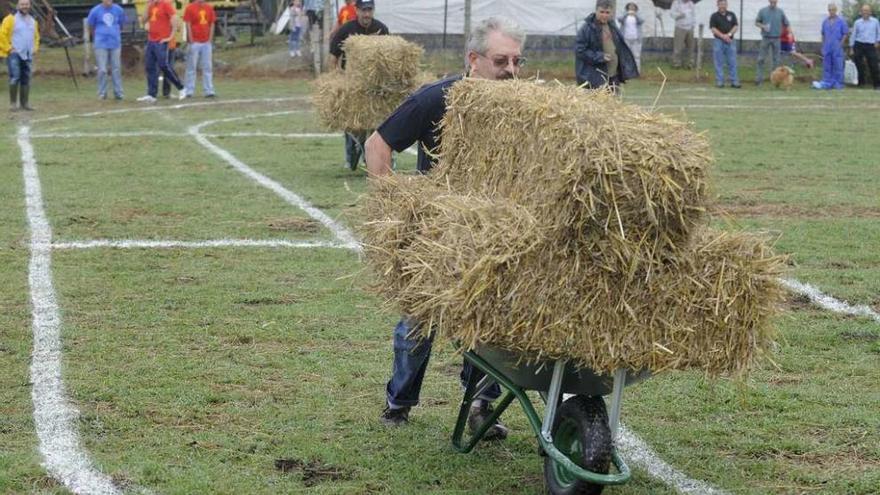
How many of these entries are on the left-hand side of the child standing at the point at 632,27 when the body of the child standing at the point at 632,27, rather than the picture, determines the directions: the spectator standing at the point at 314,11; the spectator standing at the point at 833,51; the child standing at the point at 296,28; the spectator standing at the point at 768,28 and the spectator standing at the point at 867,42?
3

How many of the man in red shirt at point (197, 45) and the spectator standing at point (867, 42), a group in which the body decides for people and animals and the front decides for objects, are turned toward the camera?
2

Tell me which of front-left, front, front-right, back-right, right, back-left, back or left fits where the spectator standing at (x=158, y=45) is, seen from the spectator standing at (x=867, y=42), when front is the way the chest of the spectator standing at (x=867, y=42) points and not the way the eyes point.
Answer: front-right

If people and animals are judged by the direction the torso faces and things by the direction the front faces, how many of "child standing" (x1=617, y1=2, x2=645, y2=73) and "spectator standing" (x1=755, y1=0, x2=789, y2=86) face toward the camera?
2

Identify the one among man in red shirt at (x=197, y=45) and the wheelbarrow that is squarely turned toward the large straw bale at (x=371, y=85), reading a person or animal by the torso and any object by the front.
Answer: the man in red shirt

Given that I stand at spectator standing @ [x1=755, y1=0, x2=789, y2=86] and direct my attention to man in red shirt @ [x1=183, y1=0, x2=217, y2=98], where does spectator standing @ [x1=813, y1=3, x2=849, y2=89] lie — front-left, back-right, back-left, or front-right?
back-left

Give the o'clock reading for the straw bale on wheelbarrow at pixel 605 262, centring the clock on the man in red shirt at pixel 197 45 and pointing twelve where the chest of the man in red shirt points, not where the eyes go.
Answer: The straw bale on wheelbarrow is roughly at 12 o'clock from the man in red shirt.

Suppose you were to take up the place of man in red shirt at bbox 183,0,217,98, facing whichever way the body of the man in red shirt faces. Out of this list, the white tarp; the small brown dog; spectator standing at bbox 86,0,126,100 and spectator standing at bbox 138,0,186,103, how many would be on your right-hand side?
2

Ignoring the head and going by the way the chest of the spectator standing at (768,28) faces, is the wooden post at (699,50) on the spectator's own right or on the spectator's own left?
on the spectator's own right

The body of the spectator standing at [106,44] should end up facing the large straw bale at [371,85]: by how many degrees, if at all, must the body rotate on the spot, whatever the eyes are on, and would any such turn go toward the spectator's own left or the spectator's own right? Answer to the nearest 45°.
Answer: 0° — they already face it

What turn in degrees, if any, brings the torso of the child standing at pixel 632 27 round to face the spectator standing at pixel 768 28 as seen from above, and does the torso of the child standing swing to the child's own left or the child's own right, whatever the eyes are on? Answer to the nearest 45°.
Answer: approximately 90° to the child's own left

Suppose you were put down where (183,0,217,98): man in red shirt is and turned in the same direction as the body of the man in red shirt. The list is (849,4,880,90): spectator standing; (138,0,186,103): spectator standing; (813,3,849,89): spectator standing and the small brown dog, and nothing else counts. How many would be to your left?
3

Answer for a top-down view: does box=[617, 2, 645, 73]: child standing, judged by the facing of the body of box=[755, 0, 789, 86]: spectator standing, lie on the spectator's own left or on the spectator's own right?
on the spectator's own right

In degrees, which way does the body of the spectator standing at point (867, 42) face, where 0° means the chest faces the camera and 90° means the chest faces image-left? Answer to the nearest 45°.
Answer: approximately 0°

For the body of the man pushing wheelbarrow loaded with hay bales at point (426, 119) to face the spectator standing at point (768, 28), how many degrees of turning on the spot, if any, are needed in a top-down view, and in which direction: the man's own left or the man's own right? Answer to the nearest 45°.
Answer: approximately 135° to the man's own left
